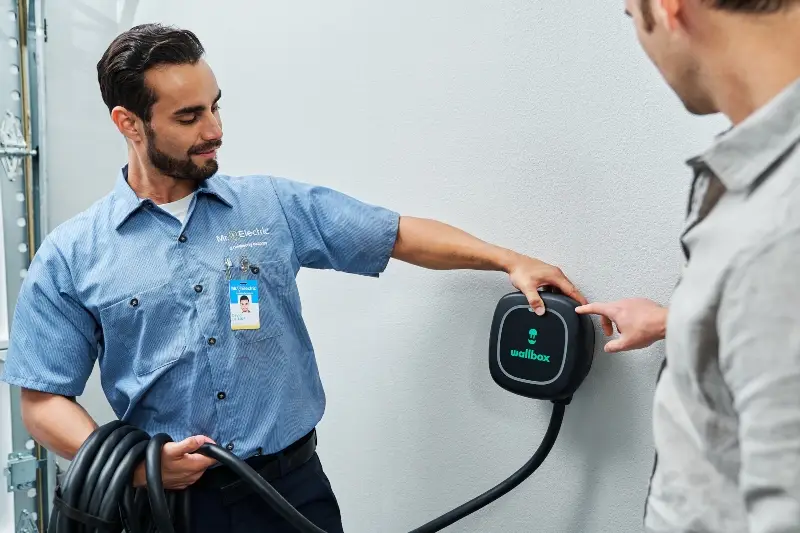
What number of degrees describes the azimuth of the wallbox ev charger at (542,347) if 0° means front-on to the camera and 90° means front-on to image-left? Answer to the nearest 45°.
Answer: approximately 45°

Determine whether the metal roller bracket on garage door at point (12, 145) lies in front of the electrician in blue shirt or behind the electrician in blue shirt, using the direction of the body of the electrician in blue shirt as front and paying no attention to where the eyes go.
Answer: behind

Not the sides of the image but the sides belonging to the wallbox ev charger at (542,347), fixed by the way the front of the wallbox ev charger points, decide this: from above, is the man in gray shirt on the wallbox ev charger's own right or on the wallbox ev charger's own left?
on the wallbox ev charger's own left

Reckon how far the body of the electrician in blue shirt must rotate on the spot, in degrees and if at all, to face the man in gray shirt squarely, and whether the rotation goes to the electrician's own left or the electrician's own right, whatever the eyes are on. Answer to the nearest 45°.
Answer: approximately 45° to the electrician's own left

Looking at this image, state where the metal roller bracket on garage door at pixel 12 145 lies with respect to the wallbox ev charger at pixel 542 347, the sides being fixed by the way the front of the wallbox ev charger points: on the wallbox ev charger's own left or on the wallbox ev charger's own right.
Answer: on the wallbox ev charger's own right

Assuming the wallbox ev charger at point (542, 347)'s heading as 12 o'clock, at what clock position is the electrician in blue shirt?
The electrician in blue shirt is roughly at 2 o'clock from the wallbox ev charger.

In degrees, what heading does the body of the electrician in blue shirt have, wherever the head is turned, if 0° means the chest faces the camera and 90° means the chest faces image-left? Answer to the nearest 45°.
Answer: approximately 0°

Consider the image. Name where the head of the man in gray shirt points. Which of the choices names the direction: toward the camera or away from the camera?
away from the camera

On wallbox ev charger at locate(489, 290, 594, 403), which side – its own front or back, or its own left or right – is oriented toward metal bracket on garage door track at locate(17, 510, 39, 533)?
right
